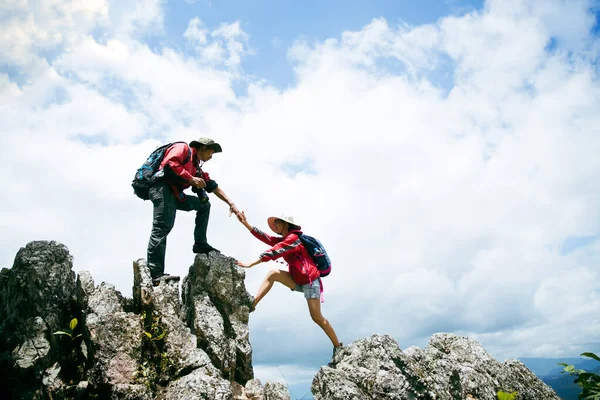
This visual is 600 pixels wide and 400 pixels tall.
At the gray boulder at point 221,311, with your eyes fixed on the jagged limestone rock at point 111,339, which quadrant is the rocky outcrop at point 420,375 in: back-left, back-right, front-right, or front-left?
back-left

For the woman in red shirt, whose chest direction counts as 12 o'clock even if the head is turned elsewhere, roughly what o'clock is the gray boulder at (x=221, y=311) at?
The gray boulder is roughly at 12 o'clock from the woman in red shirt.

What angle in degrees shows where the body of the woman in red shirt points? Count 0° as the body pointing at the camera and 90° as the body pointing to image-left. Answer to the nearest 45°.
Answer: approximately 90°

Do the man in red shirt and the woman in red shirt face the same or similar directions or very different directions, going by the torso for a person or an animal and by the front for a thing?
very different directions

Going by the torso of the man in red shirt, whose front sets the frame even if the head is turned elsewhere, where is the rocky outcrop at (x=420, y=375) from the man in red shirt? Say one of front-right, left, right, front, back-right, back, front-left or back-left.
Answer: front

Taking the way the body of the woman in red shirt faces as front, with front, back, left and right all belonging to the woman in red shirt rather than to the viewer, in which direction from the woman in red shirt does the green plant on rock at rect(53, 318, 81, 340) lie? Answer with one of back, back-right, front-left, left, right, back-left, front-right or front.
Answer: front

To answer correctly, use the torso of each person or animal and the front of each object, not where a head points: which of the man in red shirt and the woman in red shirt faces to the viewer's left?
the woman in red shirt

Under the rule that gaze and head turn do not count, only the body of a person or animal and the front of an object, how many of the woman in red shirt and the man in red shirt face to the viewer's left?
1

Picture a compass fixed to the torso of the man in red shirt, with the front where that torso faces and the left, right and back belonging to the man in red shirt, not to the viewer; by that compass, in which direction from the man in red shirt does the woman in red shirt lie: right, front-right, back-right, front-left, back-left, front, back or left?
front

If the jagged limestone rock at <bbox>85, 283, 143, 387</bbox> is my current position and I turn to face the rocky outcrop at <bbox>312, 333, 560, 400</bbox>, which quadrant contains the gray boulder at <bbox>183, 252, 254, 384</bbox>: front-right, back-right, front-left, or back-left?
front-left

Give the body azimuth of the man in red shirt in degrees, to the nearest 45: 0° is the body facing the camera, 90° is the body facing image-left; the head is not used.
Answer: approximately 270°

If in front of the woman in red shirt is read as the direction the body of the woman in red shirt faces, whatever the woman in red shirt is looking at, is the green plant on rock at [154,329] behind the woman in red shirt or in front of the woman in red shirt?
in front

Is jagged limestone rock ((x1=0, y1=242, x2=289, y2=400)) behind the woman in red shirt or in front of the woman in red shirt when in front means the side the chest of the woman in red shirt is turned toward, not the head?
in front

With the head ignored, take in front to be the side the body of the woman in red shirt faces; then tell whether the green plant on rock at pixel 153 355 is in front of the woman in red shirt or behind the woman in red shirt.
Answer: in front
